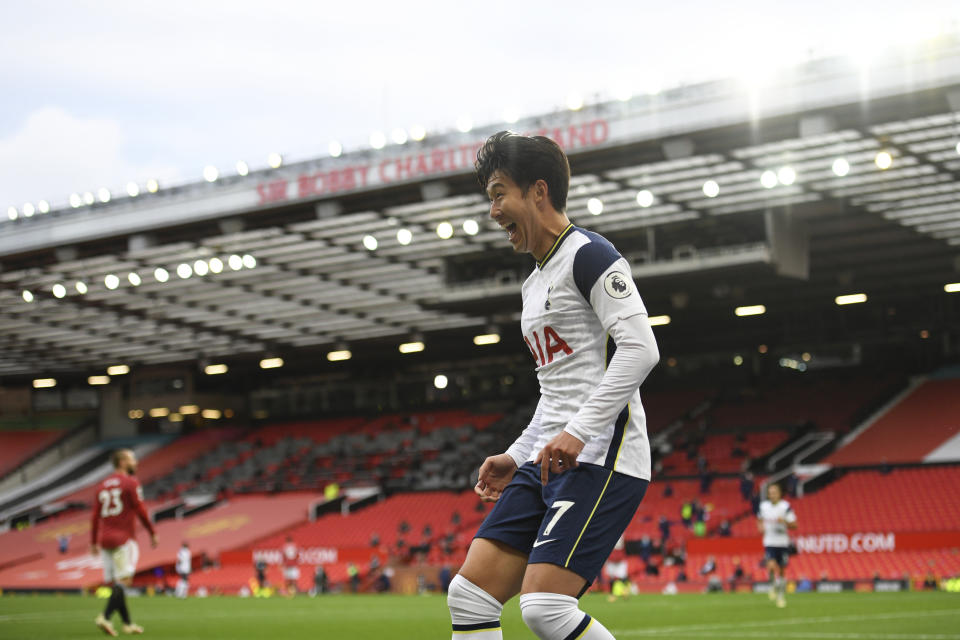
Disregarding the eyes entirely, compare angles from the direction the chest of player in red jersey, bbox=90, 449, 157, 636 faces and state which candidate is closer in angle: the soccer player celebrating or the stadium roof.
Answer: the stadium roof

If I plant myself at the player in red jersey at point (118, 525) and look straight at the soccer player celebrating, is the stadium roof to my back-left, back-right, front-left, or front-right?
back-left

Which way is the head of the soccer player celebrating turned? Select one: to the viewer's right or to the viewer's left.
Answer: to the viewer's left

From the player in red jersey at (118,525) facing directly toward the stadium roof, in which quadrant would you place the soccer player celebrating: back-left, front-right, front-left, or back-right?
back-right

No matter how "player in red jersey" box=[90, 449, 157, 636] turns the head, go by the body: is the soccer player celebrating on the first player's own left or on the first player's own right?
on the first player's own right

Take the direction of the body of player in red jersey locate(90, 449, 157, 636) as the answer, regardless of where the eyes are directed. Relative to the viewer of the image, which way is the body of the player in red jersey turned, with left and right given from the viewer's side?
facing away from the viewer and to the right of the viewer

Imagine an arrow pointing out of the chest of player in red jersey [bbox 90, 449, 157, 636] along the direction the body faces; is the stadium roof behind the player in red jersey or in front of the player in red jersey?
in front
